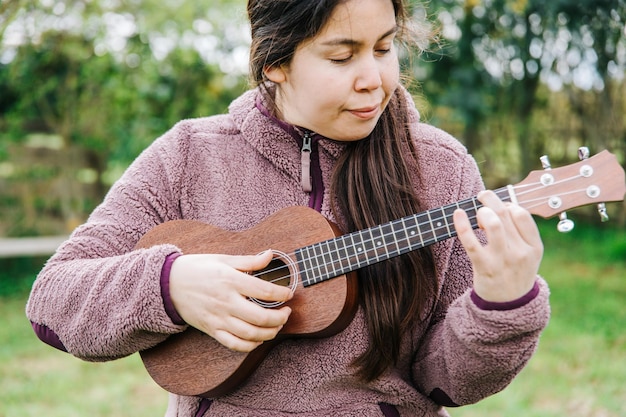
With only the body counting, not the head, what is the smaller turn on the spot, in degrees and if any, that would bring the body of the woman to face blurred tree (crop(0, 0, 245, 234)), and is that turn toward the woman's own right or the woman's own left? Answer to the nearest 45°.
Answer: approximately 180°

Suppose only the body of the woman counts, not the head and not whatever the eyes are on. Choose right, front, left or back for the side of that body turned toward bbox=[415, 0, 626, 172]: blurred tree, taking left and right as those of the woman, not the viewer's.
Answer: back

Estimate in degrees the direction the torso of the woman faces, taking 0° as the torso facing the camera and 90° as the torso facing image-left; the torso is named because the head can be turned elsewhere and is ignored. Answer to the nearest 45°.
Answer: approximately 0°
